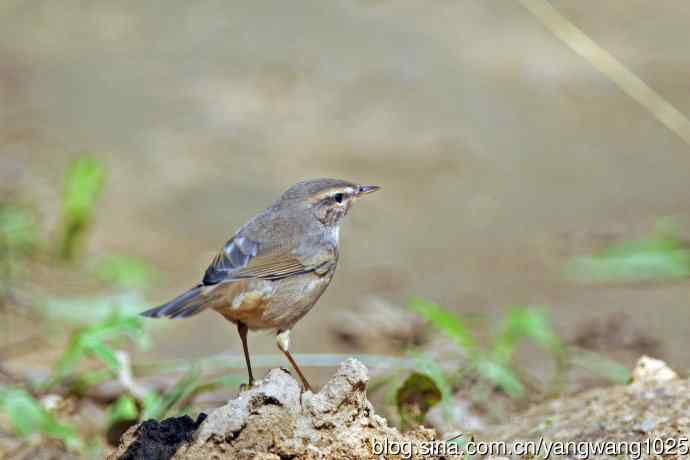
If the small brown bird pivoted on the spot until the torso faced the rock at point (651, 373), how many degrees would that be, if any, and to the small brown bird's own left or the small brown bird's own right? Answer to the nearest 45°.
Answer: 0° — it already faces it

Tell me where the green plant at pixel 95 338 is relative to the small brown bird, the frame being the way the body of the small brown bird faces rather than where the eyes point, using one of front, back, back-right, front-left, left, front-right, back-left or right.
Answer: back-left

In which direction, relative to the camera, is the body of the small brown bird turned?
to the viewer's right

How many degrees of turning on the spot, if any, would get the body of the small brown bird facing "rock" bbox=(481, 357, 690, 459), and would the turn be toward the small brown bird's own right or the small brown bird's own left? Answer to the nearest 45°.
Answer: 0° — it already faces it

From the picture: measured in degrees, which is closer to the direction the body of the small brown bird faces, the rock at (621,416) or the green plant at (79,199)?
the rock

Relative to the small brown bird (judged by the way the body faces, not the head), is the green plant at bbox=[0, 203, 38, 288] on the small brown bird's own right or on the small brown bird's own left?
on the small brown bird's own left

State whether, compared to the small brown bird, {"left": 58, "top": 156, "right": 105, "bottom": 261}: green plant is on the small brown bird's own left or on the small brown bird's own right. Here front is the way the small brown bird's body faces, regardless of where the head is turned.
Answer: on the small brown bird's own left
